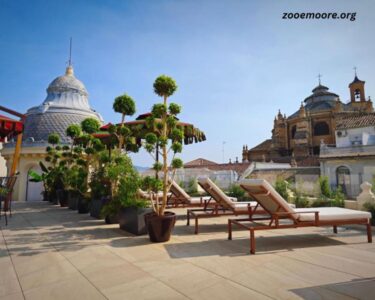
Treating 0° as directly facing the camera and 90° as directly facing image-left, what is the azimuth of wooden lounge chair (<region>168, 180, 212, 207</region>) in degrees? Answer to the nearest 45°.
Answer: approximately 270°

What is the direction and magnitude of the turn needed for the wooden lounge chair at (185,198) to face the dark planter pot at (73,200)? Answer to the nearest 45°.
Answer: approximately 135° to its left

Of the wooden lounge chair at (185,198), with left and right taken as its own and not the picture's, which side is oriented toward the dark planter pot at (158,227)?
right

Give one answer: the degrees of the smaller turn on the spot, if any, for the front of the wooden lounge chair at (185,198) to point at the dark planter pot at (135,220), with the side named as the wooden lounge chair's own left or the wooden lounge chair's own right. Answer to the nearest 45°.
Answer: approximately 90° to the wooden lounge chair's own right

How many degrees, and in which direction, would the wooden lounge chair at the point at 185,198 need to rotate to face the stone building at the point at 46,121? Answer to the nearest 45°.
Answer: approximately 135° to its left

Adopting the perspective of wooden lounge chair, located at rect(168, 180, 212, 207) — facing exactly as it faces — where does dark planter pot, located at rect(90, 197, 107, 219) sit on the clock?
The dark planter pot is roughly at 6 o'clock from the wooden lounge chair.

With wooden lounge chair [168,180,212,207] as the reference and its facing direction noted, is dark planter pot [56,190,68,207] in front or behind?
behind

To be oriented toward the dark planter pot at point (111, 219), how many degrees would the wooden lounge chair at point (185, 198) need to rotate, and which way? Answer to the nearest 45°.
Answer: approximately 135° to its right

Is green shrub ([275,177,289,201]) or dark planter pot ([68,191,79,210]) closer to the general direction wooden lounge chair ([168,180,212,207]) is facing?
the green shrub

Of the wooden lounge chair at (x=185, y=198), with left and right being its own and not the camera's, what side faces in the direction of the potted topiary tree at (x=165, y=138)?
right
